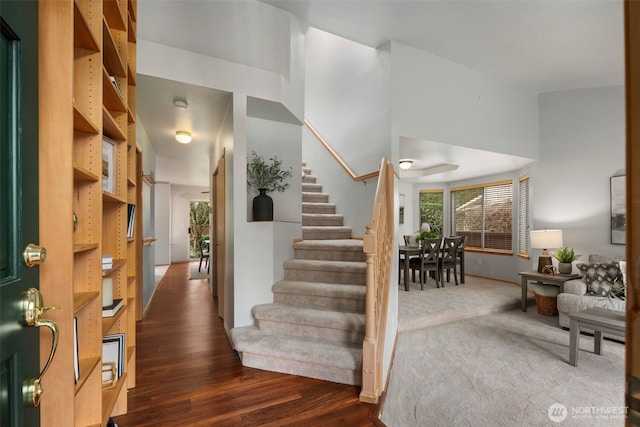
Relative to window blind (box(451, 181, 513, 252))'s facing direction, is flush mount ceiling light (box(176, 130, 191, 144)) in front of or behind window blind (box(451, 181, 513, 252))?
in front

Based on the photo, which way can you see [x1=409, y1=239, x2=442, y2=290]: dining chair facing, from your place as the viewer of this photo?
facing away from the viewer and to the left of the viewer

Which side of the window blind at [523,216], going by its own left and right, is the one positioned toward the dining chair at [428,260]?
front

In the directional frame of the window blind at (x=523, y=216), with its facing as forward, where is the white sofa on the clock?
The white sofa is roughly at 10 o'clock from the window blind.

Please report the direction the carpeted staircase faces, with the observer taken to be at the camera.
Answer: facing the viewer

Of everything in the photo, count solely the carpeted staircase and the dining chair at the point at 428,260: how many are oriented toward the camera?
1

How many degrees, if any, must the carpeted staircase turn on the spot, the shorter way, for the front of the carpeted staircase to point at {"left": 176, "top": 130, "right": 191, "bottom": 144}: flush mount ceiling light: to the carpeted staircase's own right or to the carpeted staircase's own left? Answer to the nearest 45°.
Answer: approximately 135° to the carpeted staircase's own right

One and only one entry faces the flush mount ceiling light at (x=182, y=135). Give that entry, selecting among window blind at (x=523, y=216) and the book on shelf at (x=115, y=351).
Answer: the window blind

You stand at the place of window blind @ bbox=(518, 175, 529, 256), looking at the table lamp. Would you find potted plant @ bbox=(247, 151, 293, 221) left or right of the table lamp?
right

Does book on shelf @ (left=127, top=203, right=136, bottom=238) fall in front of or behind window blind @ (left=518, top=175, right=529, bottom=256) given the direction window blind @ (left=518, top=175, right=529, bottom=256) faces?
in front

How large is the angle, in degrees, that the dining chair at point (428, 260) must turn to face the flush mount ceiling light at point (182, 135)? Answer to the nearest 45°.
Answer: approximately 90° to its left

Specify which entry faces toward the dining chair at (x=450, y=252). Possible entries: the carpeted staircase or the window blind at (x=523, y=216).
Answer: the window blind

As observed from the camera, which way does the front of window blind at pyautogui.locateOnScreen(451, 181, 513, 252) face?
facing the viewer and to the left of the viewer
